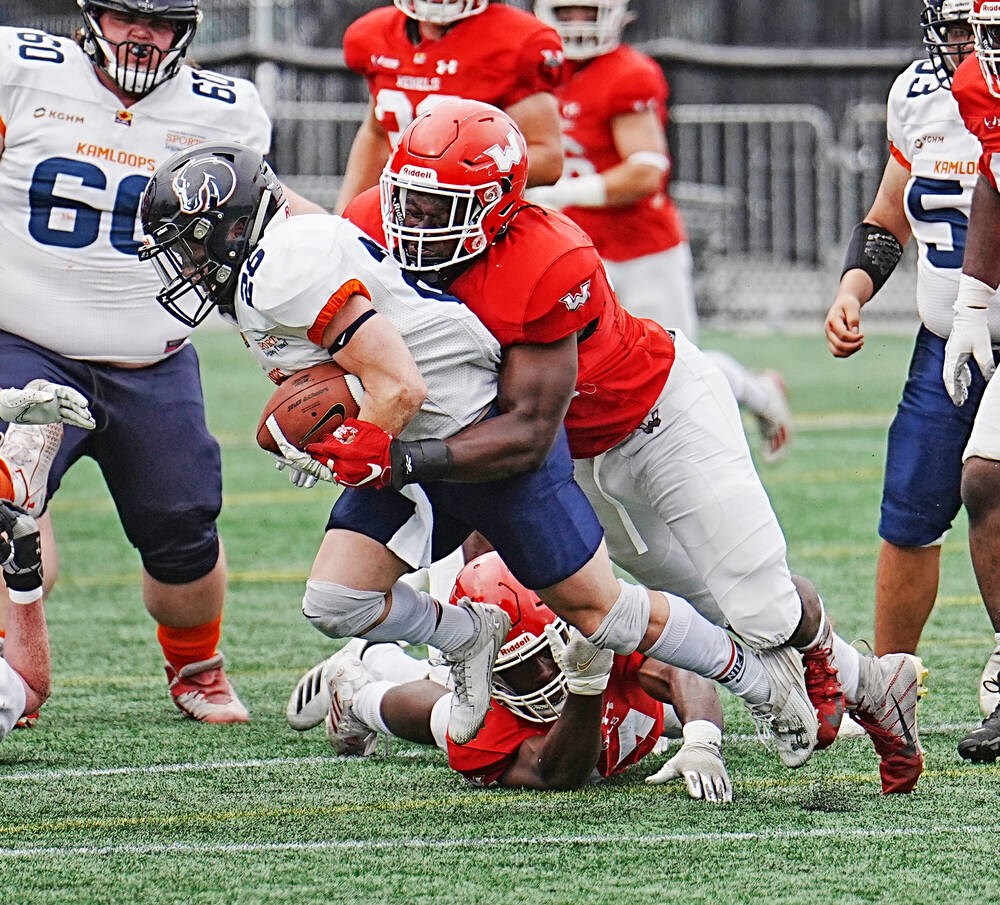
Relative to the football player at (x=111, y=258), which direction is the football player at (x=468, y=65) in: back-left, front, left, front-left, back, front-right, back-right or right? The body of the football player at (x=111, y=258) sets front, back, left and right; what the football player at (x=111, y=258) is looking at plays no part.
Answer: back-left

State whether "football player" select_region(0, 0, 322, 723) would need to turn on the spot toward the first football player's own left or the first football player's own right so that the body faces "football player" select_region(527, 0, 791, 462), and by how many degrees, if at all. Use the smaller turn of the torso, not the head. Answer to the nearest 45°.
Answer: approximately 135° to the first football player's own left

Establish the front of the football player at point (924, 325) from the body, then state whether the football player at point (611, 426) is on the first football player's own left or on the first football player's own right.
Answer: on the first football player's own right

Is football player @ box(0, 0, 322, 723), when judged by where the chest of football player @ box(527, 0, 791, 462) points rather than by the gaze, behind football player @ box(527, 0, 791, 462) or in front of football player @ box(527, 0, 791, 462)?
in front

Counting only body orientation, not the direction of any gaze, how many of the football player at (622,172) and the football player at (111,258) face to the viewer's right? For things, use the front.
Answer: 0

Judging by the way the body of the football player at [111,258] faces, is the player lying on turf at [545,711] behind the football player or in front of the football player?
in front

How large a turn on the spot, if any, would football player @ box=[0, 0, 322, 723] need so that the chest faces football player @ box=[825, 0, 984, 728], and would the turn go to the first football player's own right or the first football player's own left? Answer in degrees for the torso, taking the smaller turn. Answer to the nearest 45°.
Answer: approximately 90° to the first football player's own left
